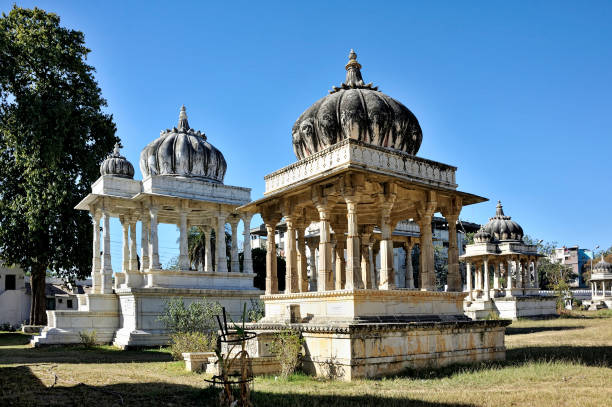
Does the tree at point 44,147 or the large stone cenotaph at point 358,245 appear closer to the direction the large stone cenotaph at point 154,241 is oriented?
the tree

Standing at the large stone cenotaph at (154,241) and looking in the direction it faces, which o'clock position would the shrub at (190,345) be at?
The shrub is roughly at 9 o'clock from the large stone cenotaph.

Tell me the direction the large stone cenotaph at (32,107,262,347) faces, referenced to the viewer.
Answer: facing to the left of the viewer

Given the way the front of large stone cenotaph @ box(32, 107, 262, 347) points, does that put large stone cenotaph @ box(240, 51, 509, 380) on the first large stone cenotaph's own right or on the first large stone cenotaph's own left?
on the first large stone cenotaph's own left

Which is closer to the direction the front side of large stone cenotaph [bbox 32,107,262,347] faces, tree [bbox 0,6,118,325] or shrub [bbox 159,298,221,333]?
the tree

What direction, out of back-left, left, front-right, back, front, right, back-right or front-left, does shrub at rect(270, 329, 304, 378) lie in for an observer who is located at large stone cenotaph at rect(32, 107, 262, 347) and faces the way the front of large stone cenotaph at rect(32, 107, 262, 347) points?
left

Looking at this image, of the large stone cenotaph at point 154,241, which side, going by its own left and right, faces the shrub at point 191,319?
left

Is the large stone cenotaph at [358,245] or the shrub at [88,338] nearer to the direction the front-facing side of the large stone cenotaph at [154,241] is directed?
the shrub
